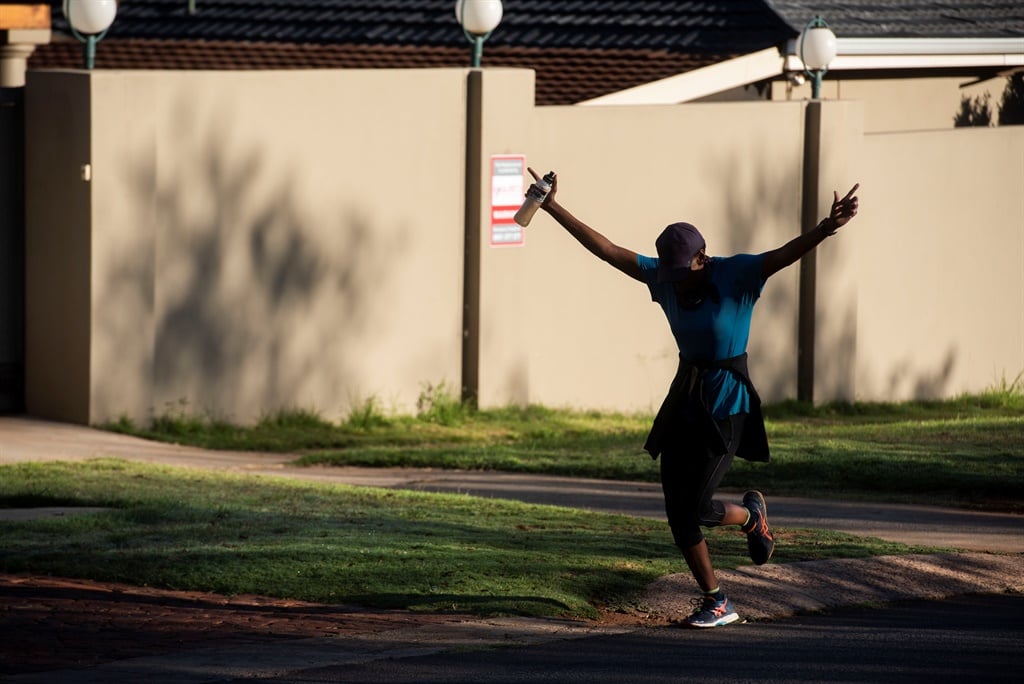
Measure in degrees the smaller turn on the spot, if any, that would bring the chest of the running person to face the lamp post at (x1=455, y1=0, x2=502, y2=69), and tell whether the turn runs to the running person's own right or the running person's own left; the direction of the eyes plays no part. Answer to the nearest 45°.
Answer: approximately 135° to the running person's own right

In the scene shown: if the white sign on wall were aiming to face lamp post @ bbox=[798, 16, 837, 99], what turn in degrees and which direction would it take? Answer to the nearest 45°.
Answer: approximately 135° to its left

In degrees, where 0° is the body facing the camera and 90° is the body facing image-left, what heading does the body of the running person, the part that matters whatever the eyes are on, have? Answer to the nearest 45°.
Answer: approximately 45°

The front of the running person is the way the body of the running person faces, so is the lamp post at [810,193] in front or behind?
behind

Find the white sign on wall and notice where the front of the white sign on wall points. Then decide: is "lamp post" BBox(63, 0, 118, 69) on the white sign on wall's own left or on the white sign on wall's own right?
on the white sign on wall's own right

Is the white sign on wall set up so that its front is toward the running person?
yes

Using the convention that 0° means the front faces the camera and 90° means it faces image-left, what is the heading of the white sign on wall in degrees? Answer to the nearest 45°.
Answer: approximately 0°
